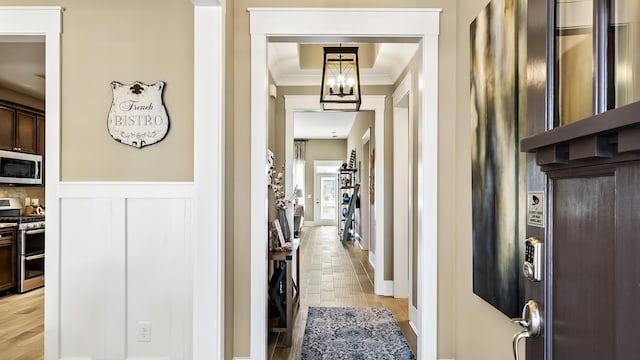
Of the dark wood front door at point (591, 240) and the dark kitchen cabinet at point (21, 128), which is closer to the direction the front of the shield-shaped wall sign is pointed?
the dark wood front door

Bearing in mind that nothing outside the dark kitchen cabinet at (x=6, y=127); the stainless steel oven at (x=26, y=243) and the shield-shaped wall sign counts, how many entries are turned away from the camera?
0

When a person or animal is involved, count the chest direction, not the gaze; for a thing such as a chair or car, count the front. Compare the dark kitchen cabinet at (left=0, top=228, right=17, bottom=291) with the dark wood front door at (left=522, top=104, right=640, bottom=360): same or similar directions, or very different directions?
very different directions

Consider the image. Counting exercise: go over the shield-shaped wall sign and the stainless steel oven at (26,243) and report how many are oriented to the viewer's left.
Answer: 0

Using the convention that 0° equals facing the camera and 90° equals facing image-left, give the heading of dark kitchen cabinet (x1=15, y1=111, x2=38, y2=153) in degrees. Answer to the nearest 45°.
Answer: approximately 315°

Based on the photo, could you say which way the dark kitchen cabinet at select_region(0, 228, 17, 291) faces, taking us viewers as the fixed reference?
facing the viewer and to the right of the viewer

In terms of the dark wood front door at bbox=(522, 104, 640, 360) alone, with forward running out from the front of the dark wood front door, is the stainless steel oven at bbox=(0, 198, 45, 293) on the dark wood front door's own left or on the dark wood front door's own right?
on the dark wood front door's own right

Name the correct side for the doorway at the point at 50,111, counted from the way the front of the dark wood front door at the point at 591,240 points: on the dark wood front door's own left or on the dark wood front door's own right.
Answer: on the dark wood front door's own right

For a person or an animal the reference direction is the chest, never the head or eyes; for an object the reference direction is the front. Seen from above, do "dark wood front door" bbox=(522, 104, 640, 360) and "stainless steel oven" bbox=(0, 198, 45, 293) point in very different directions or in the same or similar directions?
very different directions

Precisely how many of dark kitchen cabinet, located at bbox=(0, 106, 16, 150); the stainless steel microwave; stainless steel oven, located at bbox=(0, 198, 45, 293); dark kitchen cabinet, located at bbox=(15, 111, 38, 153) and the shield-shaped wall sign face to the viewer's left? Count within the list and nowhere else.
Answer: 0

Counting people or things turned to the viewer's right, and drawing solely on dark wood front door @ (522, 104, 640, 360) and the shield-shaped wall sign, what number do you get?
0

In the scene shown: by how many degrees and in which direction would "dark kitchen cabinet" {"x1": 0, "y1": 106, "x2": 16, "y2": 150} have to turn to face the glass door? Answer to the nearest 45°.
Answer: approximately 90° to its left

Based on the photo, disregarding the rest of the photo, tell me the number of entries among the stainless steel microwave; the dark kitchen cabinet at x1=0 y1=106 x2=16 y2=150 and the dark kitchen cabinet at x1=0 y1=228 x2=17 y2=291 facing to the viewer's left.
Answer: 0
